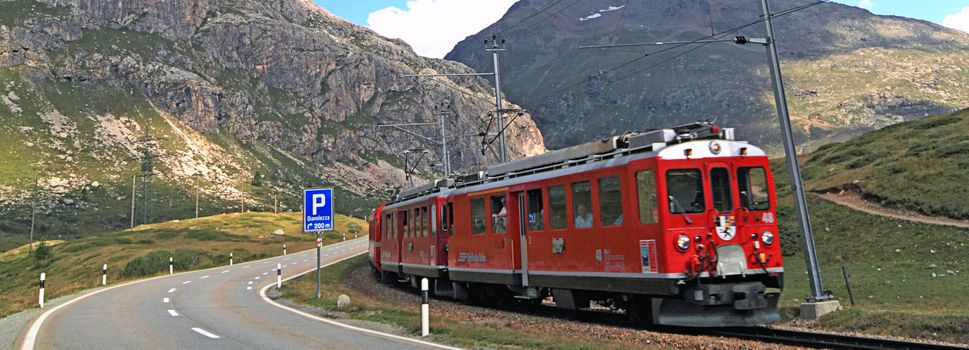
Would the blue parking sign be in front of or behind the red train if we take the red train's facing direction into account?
behind

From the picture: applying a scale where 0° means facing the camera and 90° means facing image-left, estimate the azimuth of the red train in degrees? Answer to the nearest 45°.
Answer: approximately 315°

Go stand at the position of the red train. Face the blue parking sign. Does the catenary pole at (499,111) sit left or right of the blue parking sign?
right

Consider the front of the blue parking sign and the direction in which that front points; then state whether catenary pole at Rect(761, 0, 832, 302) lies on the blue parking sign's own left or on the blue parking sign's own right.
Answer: on the blue parking sign's own left

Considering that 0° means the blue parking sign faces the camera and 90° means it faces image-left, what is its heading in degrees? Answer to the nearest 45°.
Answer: approximately 0°

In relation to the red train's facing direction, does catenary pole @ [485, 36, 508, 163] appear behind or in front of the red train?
behind
